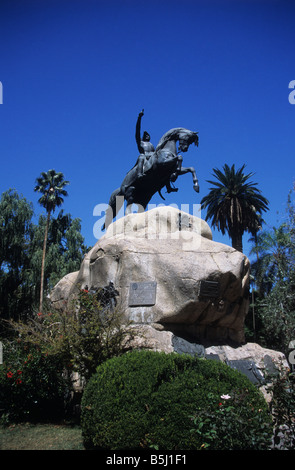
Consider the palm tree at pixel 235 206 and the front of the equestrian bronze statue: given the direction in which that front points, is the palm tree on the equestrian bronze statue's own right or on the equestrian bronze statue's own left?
on the equestrian bronze statue's own left

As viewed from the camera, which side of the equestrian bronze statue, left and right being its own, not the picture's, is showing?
right

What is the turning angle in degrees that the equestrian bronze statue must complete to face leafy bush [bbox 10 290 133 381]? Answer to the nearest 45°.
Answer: approximately 90° to its right

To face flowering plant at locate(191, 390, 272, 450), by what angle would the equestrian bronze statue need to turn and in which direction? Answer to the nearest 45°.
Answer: approximately 90° to its right

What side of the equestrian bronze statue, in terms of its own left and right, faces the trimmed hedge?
right
